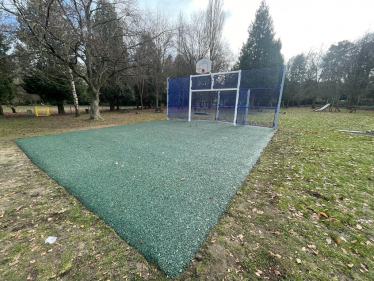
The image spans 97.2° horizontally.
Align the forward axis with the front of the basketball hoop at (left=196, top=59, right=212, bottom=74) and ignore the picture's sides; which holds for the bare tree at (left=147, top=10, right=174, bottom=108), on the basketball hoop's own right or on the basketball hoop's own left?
on the basketball hoop's own right

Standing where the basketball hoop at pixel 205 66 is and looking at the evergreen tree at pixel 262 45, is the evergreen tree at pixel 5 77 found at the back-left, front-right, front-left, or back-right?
back-left

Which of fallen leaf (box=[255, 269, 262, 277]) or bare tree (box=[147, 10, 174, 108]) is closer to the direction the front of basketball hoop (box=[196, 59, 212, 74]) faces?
the fallen leaf

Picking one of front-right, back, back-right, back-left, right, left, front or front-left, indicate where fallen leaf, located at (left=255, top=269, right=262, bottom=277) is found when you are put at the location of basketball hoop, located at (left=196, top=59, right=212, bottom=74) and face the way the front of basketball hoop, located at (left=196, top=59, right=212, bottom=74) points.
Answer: front-left

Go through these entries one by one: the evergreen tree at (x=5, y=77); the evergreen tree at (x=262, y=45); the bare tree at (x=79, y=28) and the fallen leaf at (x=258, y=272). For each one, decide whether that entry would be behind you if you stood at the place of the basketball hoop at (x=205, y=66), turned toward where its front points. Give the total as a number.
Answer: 1

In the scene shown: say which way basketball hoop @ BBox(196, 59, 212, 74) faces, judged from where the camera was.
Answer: facing the viewer and to the left of the viewer

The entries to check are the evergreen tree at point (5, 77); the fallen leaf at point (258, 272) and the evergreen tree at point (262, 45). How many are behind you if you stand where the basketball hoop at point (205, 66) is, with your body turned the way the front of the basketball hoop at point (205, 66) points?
1

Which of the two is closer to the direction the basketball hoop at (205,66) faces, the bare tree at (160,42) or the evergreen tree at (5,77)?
the evergreen tree

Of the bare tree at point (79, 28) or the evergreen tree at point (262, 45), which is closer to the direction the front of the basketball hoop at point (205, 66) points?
the bare tree

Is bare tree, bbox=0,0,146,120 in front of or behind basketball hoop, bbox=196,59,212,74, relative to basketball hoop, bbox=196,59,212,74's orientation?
in front

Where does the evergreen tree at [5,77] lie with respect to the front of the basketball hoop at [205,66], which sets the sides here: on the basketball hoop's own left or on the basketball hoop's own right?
on the basketball hoop's own right
